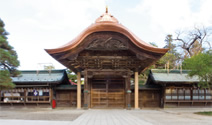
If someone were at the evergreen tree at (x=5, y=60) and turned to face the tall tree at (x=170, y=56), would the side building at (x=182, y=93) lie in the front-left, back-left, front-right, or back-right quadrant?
front-right

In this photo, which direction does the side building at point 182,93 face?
toward the camera

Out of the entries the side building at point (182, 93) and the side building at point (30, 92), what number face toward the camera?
2

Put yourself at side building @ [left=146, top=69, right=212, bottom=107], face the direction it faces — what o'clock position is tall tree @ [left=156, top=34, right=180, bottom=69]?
The tall tree is roughly at 6 o'clock from the side building.

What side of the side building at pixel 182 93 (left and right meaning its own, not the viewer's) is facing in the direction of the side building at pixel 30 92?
right

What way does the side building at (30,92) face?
toward the camera

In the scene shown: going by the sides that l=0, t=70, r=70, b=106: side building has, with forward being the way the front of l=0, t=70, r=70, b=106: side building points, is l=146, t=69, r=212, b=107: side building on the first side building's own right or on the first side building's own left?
on the first side building's own left
